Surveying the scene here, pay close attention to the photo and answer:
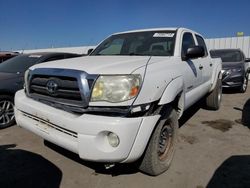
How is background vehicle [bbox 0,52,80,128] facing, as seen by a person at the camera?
facing the viewer and to the left of the viewer

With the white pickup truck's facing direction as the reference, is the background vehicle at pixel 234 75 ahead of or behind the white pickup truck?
behind

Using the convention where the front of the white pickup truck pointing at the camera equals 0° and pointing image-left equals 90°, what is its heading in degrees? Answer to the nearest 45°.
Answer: approximately 45°

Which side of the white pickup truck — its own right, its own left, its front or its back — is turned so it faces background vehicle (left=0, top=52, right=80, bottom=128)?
right

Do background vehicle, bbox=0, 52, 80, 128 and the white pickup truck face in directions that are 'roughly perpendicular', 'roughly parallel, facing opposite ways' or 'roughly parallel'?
roughly parallel

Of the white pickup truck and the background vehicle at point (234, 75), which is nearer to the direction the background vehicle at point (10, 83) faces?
the white pickup truck

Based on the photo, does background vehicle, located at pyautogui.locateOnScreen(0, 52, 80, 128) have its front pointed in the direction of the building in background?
no

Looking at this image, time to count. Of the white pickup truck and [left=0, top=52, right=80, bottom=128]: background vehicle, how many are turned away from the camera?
0

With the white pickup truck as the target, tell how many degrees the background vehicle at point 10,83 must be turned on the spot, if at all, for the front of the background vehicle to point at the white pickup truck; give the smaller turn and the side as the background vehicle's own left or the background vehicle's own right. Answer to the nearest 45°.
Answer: approximately 90° to the background vehicle's own left

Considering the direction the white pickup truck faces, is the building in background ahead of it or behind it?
behind
